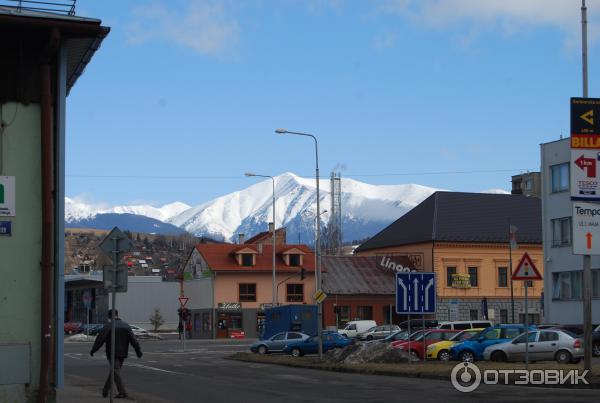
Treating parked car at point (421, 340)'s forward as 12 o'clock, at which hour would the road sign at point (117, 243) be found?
The road sign is roughly at 11 o'clock from the parked car.

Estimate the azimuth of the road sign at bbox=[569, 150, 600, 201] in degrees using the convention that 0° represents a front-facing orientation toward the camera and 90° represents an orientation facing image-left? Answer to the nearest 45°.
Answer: approximately 0°

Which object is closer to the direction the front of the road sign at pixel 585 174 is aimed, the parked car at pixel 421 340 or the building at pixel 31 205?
the building

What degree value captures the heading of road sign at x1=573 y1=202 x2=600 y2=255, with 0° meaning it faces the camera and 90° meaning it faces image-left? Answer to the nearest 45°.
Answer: approximately 0°

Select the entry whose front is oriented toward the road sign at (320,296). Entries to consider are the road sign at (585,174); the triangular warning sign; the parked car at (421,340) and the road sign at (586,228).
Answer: the parked car

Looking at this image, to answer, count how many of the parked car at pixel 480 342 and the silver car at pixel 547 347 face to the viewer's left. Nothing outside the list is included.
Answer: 2

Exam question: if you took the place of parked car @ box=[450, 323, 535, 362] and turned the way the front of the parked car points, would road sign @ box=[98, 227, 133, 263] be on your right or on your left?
on your left

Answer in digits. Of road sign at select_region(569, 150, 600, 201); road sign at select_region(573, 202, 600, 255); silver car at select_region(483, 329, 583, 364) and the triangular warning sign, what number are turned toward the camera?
3

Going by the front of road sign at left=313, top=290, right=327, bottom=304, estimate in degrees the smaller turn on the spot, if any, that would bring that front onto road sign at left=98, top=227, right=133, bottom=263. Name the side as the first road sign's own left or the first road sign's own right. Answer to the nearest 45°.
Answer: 0° — it already faces it

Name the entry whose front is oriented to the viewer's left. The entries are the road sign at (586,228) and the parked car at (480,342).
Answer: the parked car

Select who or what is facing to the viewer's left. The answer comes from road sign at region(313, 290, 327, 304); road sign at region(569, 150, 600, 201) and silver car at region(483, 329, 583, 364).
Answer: the silver car

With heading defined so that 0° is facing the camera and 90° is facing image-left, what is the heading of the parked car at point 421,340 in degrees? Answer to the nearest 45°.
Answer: approximately 45°
